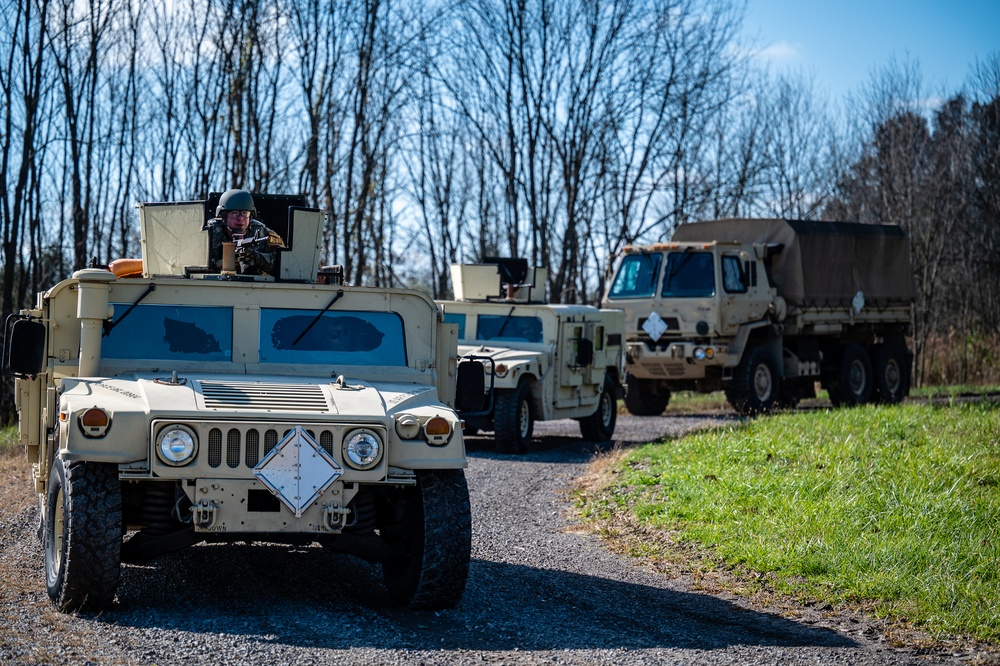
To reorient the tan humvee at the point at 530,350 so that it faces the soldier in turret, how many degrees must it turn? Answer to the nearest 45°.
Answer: approximately 45° to its left

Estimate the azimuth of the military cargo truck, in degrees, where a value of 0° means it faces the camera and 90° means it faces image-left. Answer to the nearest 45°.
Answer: approximately 45°

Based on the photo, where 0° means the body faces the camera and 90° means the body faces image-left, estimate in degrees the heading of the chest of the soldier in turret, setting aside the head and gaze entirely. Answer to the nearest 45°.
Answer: approximately 0°

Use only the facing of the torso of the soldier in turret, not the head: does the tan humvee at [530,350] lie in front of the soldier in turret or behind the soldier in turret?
behind

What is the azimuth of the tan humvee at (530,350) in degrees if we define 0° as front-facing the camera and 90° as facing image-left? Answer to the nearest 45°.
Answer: approximately 45°

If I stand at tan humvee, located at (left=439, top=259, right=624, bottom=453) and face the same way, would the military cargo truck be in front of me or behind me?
behind

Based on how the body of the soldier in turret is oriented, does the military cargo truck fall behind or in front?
behind

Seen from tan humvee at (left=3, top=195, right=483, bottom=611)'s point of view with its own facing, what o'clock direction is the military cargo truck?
The military cargo truck is roughly at 7 o'clock from the tan humvee.

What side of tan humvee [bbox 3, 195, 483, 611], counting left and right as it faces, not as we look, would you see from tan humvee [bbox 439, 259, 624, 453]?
back
